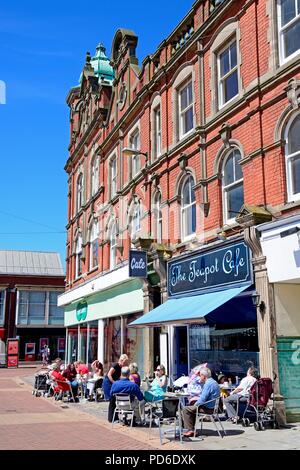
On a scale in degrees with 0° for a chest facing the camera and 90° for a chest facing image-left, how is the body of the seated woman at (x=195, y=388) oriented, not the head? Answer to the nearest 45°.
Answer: approximately 45°

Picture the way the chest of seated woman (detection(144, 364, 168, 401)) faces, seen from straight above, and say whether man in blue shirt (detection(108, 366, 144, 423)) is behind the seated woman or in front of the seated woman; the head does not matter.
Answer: in front

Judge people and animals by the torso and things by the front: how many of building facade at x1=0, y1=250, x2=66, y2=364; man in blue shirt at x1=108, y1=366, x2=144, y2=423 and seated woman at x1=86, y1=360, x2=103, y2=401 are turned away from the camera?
1

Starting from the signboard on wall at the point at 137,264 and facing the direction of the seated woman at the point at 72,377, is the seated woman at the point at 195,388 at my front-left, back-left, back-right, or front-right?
back-left

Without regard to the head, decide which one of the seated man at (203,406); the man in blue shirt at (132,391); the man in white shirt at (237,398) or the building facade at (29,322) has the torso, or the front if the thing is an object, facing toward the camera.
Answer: the building facade

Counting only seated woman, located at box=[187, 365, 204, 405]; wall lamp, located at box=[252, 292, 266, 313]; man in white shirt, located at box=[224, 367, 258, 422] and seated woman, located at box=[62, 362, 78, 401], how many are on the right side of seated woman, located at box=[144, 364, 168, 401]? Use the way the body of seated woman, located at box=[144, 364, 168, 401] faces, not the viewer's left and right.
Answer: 1

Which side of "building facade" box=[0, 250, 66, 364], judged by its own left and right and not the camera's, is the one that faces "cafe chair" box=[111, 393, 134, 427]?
front

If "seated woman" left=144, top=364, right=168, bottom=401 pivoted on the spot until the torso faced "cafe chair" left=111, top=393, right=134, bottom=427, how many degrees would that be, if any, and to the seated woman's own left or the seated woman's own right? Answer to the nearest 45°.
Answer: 0° — they already face it

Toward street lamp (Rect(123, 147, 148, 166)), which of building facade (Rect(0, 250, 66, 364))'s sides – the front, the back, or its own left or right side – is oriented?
front

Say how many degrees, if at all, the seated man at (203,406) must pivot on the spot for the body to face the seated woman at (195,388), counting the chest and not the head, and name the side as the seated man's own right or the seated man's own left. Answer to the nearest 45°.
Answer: approximately 90° to the seated man's own right

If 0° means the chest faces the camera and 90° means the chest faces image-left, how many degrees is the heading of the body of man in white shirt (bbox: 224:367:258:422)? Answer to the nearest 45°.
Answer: approximately 90°

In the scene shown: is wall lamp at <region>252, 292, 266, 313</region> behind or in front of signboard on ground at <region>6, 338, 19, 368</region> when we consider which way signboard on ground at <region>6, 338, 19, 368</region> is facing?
in front

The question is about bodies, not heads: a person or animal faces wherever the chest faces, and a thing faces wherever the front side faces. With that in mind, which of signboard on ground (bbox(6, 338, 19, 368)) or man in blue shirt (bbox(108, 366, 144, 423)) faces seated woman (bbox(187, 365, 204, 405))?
the signboard on ground

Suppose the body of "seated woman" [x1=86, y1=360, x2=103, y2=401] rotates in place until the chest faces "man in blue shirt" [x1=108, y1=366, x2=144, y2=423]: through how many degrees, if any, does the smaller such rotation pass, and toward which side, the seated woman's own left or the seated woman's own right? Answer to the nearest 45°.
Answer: approximately 45° to the seated woman's own left

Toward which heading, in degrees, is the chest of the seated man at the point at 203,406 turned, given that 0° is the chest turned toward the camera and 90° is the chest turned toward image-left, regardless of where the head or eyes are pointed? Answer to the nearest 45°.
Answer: approximately 90°

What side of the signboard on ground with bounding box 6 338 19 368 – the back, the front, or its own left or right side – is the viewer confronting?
front

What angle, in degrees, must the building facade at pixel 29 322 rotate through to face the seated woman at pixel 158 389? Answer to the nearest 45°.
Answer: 0° — it already faces them

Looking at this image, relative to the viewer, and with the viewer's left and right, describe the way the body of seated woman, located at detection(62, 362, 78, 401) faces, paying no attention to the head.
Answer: facing the viewer and to the right of the viewer
